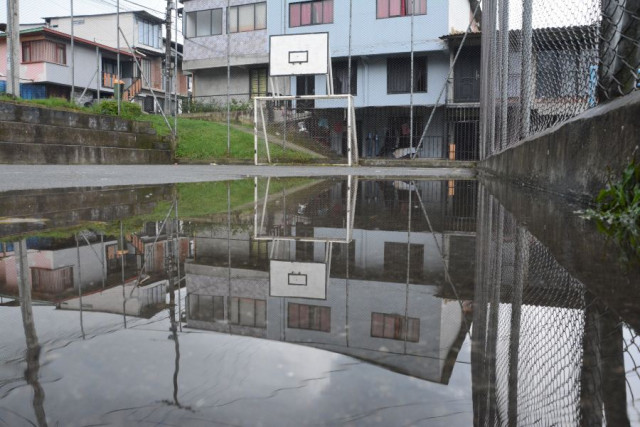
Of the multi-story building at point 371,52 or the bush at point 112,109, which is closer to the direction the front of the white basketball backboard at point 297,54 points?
the bush

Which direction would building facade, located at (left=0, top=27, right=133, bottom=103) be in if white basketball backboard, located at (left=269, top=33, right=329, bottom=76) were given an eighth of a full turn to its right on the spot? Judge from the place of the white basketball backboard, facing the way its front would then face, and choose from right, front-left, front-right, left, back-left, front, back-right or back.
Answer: right

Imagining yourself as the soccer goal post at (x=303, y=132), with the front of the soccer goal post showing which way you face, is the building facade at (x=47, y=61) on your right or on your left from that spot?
on your right

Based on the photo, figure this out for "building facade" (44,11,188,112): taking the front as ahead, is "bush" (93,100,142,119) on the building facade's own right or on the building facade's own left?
on the building facade's own right

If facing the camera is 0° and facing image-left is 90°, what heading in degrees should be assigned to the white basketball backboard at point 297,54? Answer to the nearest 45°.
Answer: approximately 0°

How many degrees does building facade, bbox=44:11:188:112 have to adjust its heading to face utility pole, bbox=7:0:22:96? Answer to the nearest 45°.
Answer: approximately 45° to its right

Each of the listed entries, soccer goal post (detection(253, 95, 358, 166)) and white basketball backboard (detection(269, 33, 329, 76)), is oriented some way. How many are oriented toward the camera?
2

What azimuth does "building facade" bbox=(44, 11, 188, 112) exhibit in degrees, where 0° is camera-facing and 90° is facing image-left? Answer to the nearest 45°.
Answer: approximately 315°

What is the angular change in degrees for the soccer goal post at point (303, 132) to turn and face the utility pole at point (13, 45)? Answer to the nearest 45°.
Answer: approximately 45° to its right

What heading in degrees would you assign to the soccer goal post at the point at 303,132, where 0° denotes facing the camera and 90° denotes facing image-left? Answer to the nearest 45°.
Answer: approximately 0°

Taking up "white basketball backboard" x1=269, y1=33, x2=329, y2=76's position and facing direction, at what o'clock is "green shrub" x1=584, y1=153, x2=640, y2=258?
The green shrub is roughly at 12 o'clock from the white basketball backboard.
